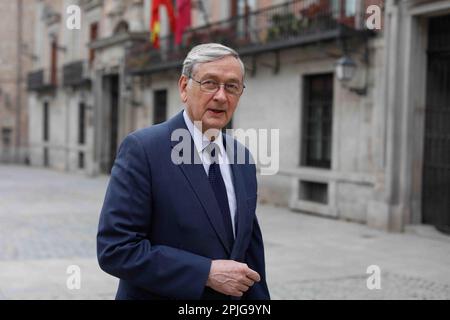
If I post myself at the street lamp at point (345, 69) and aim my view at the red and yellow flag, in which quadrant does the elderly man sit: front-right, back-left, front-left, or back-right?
back-left

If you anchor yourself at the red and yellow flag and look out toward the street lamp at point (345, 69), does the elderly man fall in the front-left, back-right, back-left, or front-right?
front-right

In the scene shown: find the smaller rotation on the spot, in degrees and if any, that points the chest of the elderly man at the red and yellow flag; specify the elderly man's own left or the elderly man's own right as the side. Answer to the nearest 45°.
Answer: approximately 135° to the elderly man's own left

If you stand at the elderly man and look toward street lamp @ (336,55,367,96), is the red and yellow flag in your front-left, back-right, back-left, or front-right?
front-left

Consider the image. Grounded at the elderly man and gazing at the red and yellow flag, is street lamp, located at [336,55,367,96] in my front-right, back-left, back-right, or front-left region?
front-right

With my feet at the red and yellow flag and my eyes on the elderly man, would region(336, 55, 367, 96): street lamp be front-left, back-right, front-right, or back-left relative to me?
front-left

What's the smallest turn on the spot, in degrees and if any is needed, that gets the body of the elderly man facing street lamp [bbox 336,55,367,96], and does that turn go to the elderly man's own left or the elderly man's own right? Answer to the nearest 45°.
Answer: approximately 135° to the elderly man's own left

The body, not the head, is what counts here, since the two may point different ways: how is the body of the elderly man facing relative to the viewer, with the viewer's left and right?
facing the viewer and to the right of the viewer
